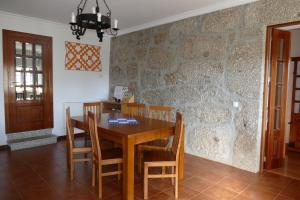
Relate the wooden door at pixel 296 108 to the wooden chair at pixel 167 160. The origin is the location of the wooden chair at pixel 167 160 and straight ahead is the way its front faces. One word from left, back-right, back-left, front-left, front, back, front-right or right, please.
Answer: back-right

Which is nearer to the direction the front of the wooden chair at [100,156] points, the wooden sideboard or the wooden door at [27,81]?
the wooden sideboard
